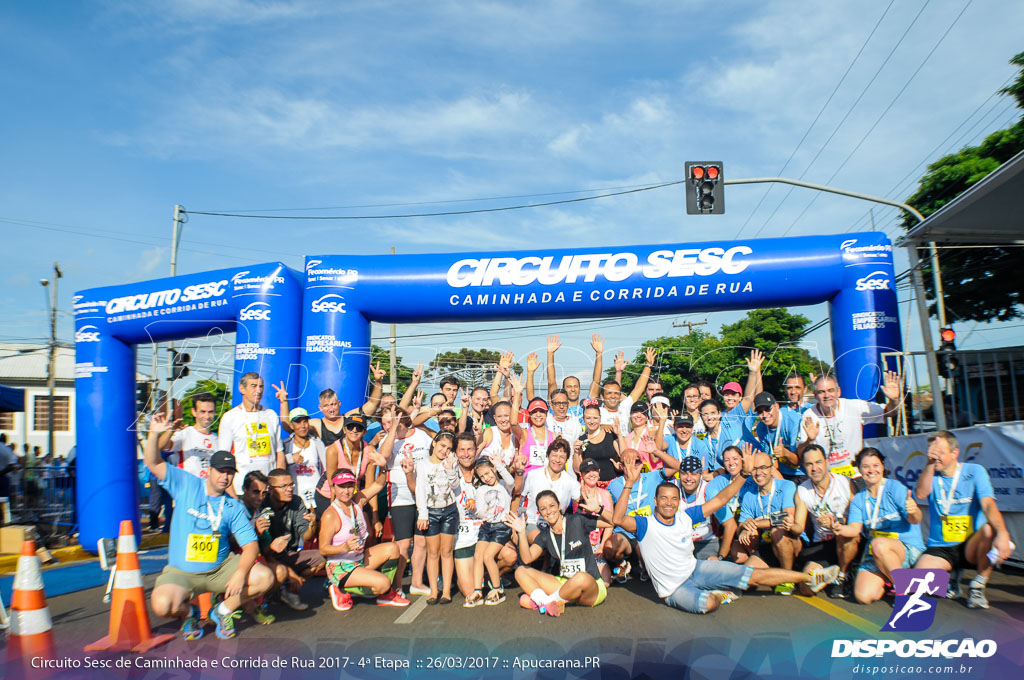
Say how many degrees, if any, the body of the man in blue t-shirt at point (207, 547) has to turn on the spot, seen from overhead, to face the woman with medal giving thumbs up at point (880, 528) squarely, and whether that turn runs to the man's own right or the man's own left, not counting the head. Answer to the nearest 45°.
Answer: approximately 90° to the man's own left

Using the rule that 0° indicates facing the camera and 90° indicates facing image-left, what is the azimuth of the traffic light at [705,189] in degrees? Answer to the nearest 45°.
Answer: approximately 0°

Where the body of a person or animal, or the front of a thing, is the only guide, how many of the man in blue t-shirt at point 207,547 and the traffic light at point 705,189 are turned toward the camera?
2

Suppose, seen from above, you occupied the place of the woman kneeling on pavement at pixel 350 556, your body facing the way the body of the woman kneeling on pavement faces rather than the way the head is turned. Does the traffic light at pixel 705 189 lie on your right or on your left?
on your left

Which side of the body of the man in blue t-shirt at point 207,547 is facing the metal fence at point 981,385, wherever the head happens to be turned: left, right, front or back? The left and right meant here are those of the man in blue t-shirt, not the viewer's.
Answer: left

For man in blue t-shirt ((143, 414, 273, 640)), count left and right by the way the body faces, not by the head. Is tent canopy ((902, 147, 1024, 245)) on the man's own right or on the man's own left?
on the man's own left

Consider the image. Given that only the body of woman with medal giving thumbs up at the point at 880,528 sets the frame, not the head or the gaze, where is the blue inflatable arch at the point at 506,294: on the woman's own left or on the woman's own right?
on the woman's own right
